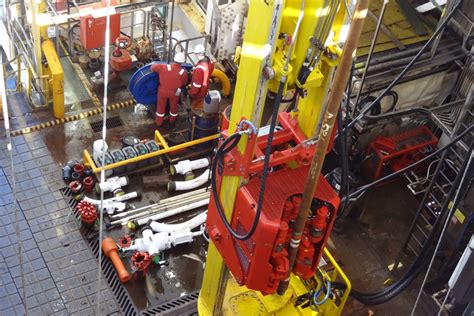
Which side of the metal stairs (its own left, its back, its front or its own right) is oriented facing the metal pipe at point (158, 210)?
front

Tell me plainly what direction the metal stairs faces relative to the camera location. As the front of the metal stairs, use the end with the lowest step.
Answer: facing the viewer and to the left of the viewer

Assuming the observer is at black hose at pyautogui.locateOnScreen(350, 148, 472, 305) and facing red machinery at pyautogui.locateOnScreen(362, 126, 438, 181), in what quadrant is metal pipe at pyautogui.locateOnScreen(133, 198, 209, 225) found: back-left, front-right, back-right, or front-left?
front-left

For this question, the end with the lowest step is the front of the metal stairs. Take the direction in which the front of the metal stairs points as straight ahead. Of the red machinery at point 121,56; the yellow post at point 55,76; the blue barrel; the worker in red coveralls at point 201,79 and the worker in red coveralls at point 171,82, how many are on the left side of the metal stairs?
0
